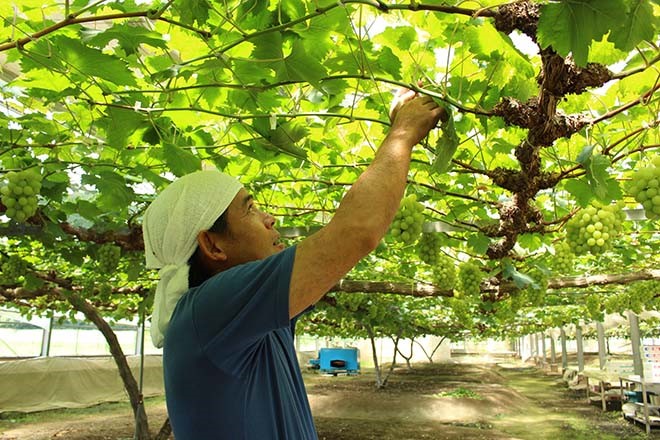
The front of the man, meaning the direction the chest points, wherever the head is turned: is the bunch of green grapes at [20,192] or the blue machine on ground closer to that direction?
the blue machine on ground

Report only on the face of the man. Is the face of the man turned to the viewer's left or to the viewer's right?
to the viewer's right

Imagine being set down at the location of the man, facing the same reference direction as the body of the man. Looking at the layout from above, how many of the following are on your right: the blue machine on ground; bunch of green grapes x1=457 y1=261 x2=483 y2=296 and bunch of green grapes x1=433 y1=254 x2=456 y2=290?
0

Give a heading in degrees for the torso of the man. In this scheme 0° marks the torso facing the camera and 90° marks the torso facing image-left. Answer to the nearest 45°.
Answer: approximately 270°

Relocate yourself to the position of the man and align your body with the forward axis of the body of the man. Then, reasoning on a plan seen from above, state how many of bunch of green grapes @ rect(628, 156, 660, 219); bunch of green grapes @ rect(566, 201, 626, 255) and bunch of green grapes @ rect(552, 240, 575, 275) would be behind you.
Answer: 0

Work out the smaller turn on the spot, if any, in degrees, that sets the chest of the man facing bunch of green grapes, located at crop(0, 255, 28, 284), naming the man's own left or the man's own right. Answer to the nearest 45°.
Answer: approximately 135° to the man's own left

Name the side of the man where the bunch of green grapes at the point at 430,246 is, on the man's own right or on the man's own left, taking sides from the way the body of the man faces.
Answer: on the man's own left

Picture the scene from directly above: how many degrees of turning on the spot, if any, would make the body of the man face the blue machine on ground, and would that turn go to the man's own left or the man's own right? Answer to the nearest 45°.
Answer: approximately 90° to the man's own left

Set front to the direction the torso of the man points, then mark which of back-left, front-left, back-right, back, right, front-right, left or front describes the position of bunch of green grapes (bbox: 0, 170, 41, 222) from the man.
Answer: back-left
